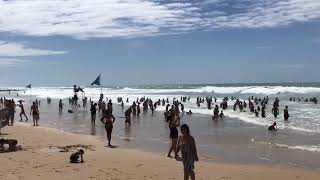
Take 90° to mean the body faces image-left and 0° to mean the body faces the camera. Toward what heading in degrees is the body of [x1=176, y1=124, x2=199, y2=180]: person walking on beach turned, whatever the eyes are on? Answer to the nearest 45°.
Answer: approximately 45°

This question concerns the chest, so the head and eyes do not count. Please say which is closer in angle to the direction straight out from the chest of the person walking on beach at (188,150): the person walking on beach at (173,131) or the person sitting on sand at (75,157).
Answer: the person sitting on sand

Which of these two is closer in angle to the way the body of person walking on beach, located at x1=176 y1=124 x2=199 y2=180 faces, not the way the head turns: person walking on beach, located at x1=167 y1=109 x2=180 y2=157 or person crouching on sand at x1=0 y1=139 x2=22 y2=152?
the person crouching on sand

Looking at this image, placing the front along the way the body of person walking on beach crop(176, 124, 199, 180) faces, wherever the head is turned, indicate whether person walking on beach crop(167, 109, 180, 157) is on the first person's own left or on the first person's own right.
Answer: on the first person's own right

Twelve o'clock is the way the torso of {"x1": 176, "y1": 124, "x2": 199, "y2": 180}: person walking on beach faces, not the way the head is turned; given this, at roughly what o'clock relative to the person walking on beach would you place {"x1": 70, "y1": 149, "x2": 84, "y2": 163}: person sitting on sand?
The person sitting on sand is roughly at 3 o'clock from the person walking on beach.

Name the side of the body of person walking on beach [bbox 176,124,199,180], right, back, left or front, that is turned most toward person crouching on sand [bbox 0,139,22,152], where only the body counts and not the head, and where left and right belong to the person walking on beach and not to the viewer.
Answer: right
